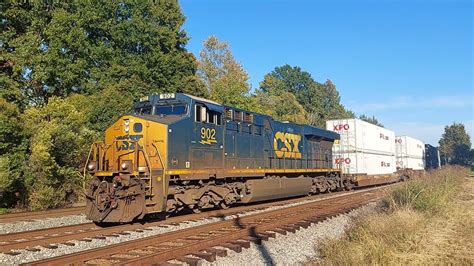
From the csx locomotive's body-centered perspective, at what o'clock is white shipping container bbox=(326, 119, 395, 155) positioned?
The white shipping container is roughly at 6 o'clock from the csx locomotive.

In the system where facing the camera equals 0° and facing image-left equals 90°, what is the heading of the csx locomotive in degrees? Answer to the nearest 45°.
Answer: approximately 45°

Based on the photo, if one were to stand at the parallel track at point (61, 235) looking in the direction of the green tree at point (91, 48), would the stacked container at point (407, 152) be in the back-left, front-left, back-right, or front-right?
front-right

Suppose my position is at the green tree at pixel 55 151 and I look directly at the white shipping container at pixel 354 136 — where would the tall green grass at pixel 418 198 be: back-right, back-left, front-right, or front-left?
front-right

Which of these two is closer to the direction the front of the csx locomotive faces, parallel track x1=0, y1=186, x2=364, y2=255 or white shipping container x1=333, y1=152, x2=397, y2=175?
the parallel track

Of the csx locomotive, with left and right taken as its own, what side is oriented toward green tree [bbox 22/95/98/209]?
right

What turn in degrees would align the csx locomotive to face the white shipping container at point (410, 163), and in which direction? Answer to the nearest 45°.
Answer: approximately 180°

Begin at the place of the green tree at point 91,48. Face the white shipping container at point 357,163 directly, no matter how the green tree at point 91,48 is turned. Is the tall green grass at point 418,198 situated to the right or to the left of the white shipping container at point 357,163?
right

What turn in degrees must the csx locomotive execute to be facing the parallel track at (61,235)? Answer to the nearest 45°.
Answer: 0° — it already faces it

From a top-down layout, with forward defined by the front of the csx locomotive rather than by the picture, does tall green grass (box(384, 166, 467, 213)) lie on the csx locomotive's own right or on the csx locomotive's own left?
on the csx locomotive's own left

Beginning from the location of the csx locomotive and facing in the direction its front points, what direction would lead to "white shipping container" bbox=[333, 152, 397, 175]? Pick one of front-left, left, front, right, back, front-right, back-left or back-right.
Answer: back
